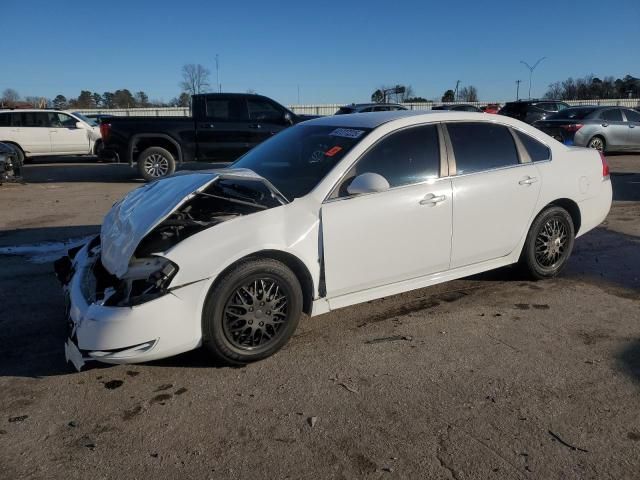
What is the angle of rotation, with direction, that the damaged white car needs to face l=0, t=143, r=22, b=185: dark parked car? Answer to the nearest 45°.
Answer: approximately 90° to its right

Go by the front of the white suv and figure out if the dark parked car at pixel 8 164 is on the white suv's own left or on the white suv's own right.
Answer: on the white suv's own right

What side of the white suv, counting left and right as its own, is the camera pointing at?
right

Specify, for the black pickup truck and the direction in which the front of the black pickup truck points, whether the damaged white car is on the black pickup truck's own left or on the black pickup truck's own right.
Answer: on the black pickup truck's own right

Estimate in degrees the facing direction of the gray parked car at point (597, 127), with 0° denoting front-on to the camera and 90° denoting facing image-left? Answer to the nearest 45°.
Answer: approximately 225°

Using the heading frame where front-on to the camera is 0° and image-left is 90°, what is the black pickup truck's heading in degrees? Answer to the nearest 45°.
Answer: approximately 270°

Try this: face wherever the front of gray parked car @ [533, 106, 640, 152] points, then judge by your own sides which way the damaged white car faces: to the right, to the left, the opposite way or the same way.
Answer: the opposite way

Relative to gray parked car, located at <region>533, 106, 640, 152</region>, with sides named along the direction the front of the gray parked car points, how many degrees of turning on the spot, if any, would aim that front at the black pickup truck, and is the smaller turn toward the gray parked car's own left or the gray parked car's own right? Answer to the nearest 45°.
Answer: approximately 180°

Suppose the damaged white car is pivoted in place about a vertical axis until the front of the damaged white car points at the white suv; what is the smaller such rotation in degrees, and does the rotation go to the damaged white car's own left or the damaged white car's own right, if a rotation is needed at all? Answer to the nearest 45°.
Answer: approximately 90° to the damaged white car's own right

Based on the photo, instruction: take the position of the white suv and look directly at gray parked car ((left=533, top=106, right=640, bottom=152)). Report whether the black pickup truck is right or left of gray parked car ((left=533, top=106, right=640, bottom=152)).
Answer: right
